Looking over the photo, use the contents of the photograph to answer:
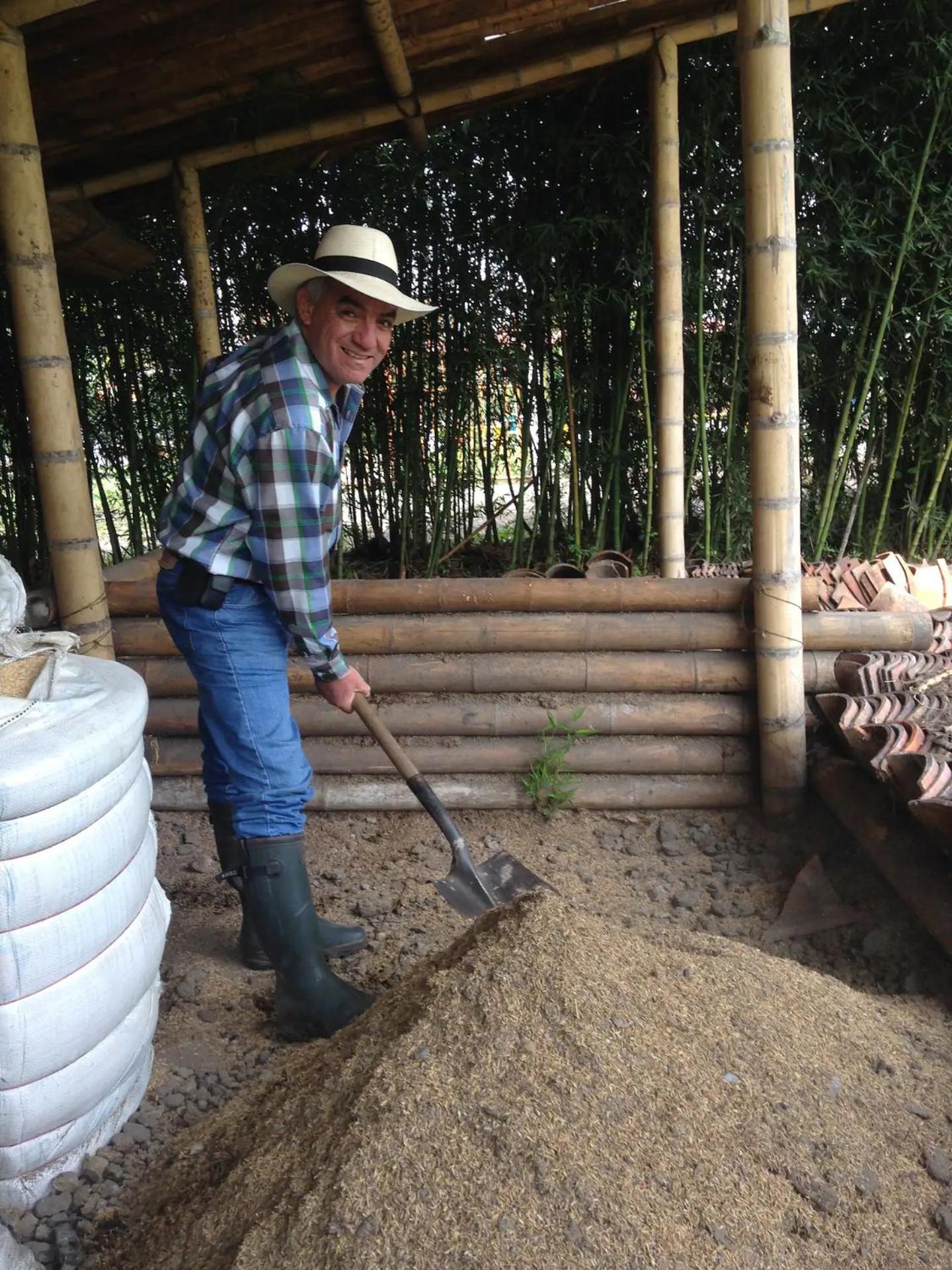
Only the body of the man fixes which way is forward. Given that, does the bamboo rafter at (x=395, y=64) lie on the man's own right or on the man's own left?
on the man's own left

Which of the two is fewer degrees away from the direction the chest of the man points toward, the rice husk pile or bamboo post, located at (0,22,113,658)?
the rice husk pile

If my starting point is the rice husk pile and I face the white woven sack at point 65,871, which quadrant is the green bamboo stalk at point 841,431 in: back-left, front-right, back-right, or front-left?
back-right

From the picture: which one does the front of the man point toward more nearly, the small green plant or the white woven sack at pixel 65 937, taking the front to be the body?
the small green plant

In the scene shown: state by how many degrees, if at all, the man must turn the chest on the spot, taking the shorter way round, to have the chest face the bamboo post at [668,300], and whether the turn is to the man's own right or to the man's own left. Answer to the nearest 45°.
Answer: approximately 45° to the man's own left

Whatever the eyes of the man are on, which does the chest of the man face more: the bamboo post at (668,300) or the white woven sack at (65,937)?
the bamboo post

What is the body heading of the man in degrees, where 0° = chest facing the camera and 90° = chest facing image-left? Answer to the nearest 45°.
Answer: approximately 270°
